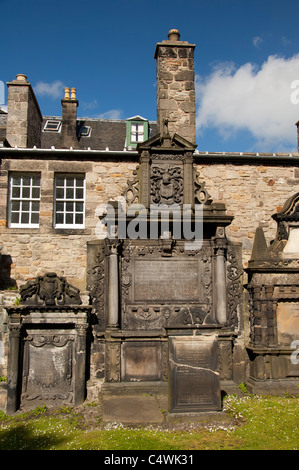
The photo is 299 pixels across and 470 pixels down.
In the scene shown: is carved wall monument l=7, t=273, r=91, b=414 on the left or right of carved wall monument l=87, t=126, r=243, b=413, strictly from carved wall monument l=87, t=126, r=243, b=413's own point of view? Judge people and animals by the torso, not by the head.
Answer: on its right

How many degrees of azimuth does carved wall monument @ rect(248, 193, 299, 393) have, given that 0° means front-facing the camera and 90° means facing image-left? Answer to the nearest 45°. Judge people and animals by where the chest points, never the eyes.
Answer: approximately 0°

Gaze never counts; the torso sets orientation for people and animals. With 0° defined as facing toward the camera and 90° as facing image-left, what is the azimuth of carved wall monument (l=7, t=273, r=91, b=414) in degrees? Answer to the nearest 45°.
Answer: approximately 0°

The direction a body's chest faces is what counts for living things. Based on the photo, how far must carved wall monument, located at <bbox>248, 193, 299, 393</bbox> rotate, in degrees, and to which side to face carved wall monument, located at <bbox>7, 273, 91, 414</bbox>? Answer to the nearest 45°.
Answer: approximately 45° to its right

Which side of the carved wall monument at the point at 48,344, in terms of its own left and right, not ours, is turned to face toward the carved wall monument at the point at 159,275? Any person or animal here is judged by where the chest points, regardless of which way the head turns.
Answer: left

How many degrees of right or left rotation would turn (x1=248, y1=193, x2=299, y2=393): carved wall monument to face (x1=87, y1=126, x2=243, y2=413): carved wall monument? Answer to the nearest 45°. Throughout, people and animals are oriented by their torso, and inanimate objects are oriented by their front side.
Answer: approximately 90° to its right

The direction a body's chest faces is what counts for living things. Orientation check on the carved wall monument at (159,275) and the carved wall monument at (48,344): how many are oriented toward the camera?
2

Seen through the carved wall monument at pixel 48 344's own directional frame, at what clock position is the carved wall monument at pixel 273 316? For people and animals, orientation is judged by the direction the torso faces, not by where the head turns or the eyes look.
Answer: the carved wall monument at pixel 273 316 is roughly at 9 o'clock from the carved wall monument at pixel 48 344.

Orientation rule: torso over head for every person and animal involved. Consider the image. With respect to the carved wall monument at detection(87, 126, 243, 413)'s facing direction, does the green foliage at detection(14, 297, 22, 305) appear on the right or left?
on its right

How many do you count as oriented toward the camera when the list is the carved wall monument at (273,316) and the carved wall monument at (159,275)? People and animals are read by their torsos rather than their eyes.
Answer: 2

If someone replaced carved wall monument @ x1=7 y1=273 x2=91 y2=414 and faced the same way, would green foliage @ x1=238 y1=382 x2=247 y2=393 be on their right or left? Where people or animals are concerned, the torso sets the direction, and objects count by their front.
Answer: on their left
